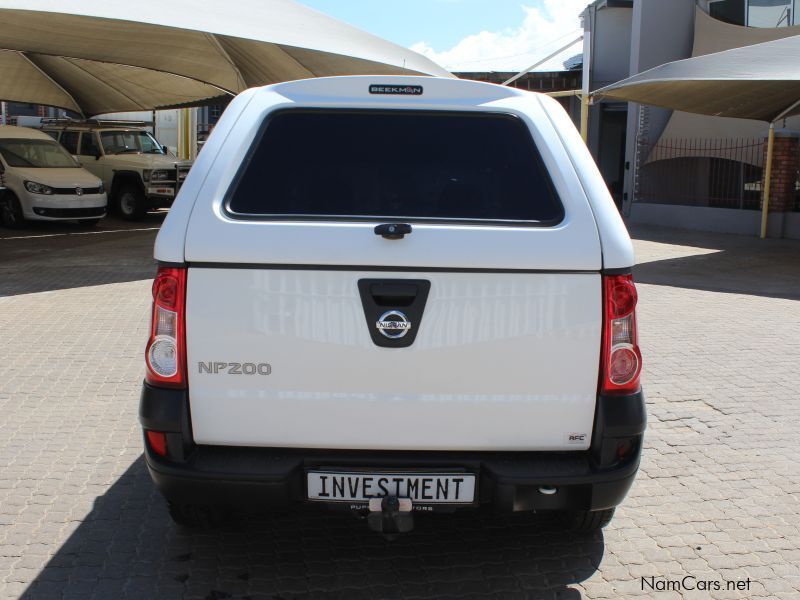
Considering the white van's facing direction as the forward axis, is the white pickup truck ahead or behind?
ahead

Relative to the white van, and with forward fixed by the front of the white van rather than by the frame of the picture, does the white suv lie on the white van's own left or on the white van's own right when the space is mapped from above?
on the white van's own left

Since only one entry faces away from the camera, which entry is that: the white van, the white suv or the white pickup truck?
the white pickup truck

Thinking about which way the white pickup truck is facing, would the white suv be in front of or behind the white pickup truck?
in front

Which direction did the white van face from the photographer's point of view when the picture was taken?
facing the viewer and to the right of the viewer

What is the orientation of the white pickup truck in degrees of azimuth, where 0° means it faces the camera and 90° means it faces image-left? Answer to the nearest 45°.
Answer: approximately 180°

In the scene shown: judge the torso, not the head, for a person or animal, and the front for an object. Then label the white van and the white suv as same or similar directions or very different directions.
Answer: same or similar directions

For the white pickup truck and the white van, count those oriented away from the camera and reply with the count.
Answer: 1

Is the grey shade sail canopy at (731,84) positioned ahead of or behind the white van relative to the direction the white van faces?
ahead

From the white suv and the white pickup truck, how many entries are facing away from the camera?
1

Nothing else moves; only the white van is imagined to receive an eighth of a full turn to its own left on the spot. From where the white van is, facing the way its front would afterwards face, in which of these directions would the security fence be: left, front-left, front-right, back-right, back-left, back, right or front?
front

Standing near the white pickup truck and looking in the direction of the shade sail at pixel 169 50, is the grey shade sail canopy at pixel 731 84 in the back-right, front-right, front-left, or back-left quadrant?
front-right

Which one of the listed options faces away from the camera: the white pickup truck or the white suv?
the white pickup truck

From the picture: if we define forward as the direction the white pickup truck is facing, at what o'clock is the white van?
The white van is roughly at 11 o'clock from the white pickup truck.
